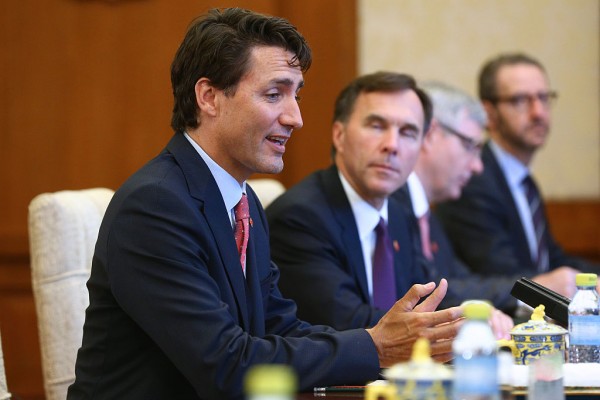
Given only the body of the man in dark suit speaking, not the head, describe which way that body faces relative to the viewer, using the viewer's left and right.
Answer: facing to the right of the viewer

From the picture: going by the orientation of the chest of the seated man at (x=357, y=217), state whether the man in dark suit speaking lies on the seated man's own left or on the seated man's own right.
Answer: on the seated man's own right

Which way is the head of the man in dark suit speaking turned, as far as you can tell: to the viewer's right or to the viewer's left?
to the viewer's right

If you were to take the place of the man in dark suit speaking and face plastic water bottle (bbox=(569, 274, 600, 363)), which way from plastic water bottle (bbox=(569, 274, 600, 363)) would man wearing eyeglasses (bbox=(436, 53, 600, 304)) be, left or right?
left

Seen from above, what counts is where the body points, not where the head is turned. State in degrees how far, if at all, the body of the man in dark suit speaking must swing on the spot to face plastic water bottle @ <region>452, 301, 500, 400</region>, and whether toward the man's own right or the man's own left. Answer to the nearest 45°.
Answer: approximately 45° to the man's own right
